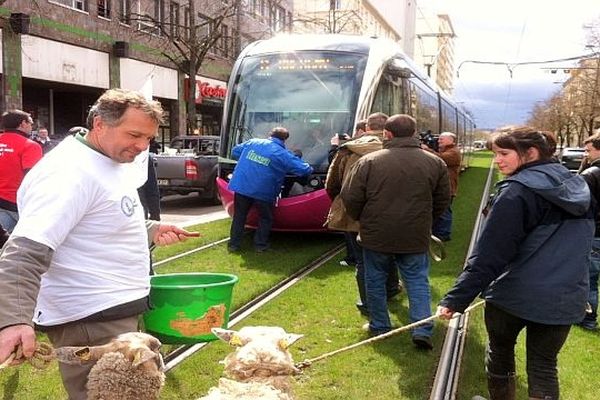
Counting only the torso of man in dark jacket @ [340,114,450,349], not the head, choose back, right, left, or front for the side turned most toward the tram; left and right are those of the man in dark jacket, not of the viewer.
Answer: front

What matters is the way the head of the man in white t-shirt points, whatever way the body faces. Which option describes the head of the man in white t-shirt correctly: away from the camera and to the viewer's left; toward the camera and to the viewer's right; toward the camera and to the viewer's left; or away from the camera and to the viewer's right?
toward the camera and to the viewer's right

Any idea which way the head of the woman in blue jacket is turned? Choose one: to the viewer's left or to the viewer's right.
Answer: to the viewer's left

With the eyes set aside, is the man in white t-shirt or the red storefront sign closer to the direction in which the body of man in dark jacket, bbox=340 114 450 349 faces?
the red storefront sign

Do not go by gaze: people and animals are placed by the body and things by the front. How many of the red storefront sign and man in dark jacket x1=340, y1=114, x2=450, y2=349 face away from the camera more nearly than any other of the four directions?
1

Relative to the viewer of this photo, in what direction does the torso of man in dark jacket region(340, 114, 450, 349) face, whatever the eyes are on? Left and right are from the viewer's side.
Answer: facing away from the viewer

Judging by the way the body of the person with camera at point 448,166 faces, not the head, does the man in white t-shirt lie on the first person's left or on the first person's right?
on the first person's left

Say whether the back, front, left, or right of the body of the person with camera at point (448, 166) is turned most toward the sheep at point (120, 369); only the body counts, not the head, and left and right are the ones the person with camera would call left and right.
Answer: left

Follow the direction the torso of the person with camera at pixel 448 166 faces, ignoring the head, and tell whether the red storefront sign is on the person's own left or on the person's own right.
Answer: on the person's own right

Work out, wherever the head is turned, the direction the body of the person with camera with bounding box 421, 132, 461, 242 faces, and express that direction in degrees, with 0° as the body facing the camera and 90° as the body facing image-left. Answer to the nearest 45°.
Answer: approximately 90°

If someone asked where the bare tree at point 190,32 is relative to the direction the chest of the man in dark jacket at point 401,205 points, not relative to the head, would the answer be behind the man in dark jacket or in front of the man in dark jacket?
in front

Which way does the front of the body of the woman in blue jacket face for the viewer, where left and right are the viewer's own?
facing away from the viewer and to the left of the viewer

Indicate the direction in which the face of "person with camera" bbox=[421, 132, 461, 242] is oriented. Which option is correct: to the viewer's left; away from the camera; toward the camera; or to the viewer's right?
to the viewer's left

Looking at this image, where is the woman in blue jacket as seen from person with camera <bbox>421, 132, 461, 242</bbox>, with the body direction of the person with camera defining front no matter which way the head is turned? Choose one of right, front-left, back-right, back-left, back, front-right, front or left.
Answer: left
